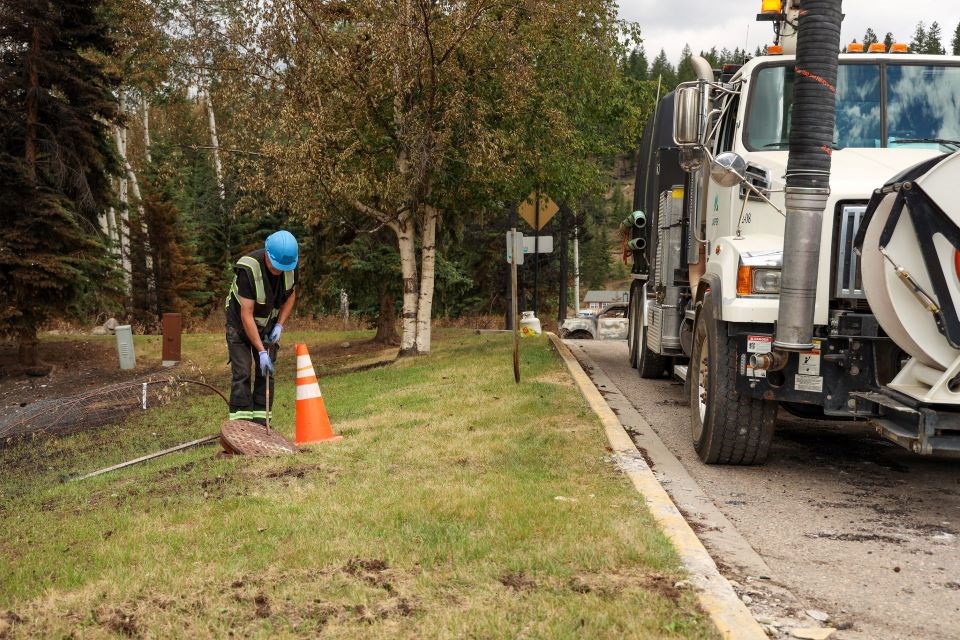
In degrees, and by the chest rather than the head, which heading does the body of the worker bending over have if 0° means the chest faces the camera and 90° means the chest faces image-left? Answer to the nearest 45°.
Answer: approximately 315°

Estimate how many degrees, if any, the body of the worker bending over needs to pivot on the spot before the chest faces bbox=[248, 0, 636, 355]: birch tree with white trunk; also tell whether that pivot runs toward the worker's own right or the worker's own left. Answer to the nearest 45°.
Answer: approximately 135° to the worker's own left

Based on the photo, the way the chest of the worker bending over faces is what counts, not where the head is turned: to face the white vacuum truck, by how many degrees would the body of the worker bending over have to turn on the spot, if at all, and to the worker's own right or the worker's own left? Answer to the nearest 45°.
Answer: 0° — they already face it

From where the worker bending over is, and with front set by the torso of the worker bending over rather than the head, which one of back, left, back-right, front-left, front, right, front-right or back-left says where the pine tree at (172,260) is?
back-left

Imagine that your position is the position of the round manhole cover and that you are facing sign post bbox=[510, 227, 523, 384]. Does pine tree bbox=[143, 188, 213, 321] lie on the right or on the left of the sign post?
left

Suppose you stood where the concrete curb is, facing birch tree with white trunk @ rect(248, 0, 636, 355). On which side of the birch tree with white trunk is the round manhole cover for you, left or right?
left
